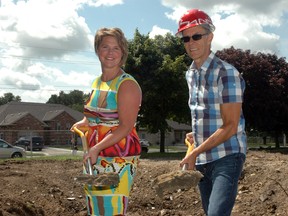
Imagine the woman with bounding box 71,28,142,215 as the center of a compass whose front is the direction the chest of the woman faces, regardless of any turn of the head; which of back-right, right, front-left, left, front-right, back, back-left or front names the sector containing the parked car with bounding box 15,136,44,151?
back-right

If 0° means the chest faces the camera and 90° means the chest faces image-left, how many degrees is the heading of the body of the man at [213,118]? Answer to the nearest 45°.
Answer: approximately 45°

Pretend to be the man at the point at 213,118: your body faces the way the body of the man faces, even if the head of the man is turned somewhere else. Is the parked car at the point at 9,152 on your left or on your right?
on your right

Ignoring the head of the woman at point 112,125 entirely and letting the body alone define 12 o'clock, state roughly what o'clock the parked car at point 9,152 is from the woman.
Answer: The parked car is roughly at 4 o'clock from the woman.
